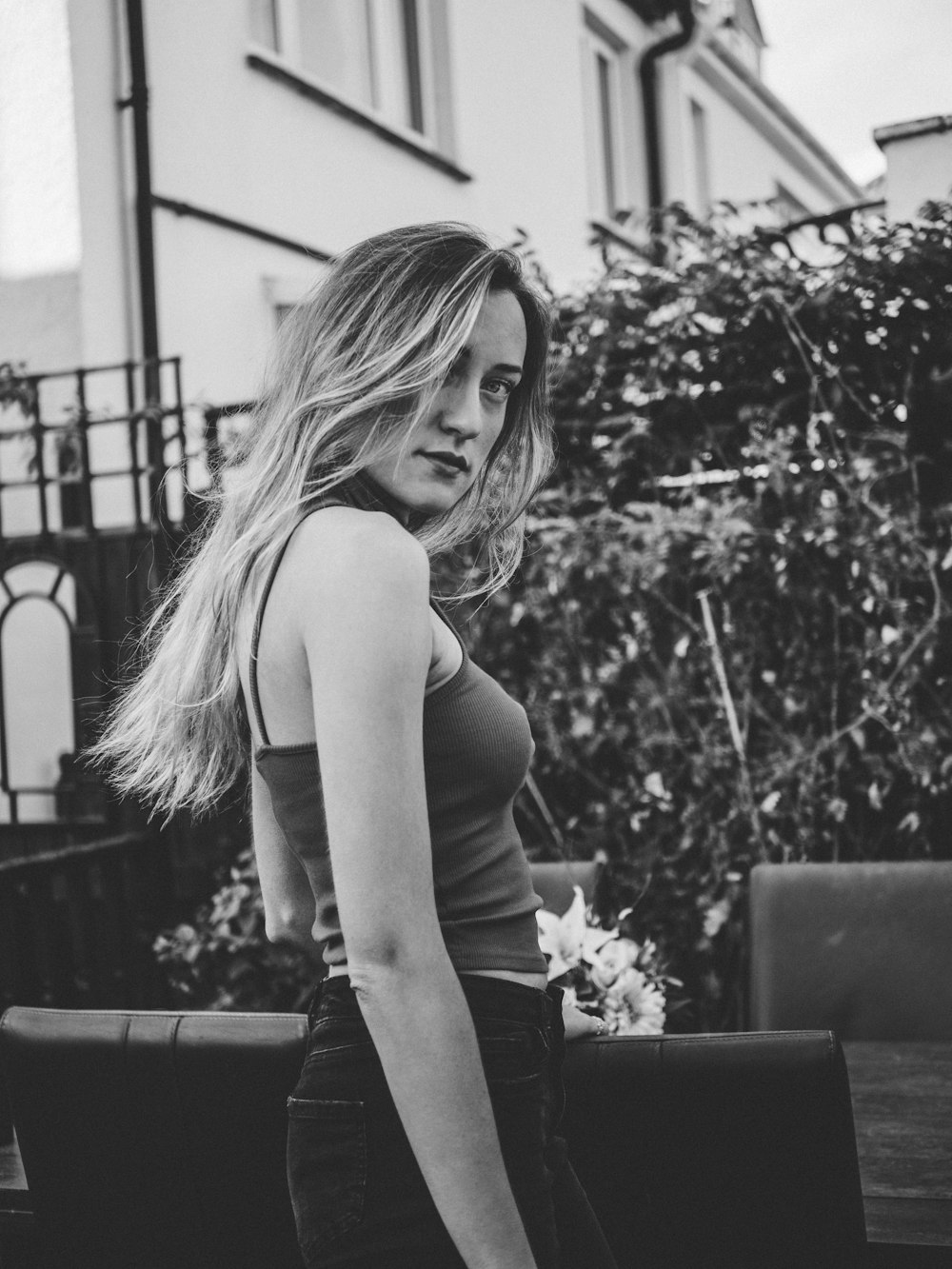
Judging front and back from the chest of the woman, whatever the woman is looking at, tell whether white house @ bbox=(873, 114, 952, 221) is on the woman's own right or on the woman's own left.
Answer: on the woman's own left

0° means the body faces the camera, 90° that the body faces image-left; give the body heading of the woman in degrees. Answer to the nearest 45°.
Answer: approximately 270°

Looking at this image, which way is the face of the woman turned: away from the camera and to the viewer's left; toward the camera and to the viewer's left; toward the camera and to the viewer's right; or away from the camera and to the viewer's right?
toward the camera and to the viewer's right

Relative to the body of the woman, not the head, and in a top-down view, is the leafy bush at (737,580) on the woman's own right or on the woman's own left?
on the woman's own left

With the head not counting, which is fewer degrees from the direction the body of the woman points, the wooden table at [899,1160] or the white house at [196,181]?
the wooden table

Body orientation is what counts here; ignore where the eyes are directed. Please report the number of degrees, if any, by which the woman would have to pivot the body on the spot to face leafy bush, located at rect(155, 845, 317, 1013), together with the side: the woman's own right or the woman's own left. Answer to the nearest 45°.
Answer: approximately 90° to the woman's own left

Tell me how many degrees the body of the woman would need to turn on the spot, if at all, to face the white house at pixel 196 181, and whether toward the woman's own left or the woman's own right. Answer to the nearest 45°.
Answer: approximately 90° to the woman's own left
